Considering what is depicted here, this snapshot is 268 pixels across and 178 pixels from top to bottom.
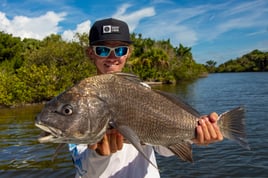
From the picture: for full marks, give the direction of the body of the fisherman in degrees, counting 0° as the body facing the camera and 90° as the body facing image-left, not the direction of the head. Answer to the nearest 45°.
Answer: approximately 0°
